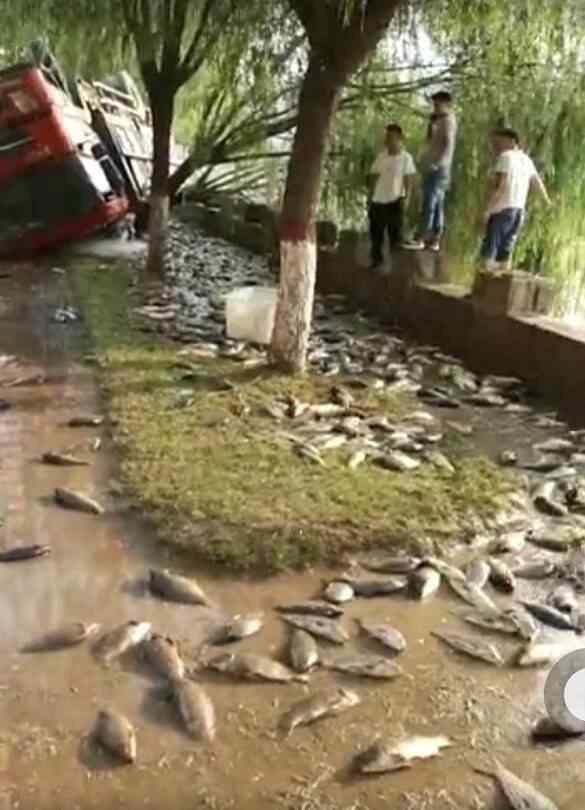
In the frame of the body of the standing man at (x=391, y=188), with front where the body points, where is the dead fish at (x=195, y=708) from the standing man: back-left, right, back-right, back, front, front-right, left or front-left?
front-left

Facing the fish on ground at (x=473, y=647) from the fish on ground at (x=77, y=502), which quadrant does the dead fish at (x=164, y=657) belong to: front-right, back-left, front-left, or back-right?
front-right

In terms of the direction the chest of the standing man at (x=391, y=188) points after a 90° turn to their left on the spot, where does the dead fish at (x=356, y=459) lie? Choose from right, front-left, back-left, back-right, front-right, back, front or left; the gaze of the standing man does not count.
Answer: front-right

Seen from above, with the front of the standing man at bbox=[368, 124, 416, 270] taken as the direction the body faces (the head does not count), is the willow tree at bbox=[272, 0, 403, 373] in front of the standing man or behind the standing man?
in front

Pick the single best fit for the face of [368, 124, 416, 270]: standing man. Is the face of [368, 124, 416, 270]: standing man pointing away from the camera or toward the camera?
toward the camera

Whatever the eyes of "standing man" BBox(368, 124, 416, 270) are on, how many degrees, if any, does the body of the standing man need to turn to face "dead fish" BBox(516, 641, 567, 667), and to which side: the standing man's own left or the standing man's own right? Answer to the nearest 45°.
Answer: approximately 45° to the standing man's own left

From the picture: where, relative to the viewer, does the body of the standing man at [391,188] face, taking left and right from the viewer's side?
facing the viewer and to the left of the viewer

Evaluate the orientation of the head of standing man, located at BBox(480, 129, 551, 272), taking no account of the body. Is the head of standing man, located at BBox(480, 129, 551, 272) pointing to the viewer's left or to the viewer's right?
to the viewer's left

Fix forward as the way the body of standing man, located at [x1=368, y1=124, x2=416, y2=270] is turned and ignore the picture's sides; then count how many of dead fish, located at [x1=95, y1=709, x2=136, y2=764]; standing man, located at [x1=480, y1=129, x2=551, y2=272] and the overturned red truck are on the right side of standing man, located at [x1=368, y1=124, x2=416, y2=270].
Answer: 1

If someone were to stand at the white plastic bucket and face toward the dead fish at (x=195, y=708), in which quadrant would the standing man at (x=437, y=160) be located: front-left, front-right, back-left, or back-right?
back-left

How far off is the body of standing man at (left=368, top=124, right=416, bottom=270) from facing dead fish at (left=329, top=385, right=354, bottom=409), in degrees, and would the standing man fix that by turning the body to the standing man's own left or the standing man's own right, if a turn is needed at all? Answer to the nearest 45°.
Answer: approximately 45° to the standing man's own left

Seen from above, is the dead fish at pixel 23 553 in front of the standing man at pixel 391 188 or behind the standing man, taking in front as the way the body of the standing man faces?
in front

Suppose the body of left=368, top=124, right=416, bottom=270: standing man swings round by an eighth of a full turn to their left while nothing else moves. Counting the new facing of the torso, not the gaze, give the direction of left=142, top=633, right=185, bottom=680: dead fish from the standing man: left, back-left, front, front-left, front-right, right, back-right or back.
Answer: front

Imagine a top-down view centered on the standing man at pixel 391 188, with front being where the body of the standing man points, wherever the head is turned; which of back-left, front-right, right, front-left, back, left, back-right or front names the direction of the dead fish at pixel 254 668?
front-left

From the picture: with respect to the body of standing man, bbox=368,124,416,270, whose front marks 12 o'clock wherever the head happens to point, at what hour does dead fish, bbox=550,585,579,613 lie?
The dead fish is roughly at 12 o'clock from the standing man.
